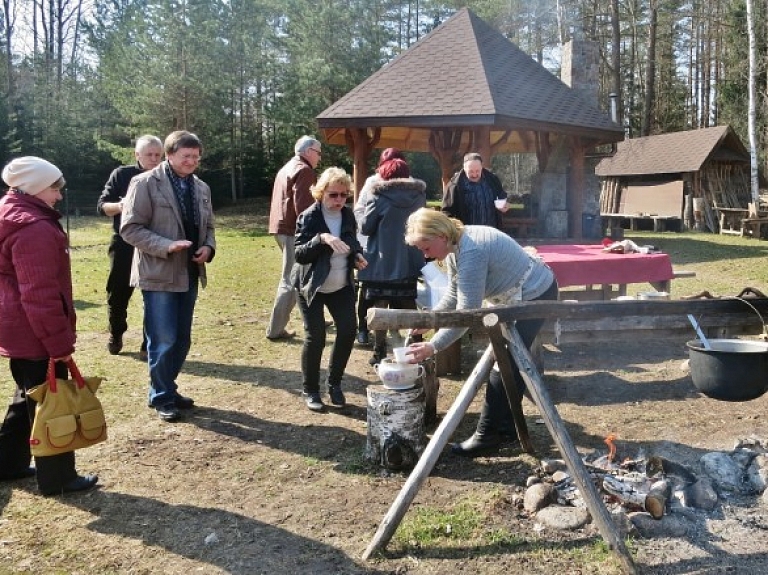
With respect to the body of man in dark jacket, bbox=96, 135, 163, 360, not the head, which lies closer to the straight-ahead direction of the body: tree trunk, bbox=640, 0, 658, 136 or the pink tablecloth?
the pink tablecloth

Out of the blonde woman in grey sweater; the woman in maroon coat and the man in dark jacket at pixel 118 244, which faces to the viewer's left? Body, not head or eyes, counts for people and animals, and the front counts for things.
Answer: the blonde woman in grey sweater

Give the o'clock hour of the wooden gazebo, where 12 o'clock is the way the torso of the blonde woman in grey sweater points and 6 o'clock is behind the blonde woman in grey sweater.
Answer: The wooden gazebo is roughly at 3 o'clock from the blonde woman in grey sweater.

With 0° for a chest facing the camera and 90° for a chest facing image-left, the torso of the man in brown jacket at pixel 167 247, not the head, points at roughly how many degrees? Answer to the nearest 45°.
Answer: approximately 315°

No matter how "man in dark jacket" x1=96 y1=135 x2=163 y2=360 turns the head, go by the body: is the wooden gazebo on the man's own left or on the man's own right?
on the man's own left

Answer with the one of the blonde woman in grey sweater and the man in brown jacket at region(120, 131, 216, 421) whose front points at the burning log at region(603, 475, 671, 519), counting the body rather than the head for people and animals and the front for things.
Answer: the man in brown jacket

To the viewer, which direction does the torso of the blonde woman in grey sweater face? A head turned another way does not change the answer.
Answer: to the viewer's left

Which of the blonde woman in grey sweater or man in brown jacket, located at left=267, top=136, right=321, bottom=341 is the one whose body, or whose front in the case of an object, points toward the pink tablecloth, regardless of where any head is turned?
the man in brown jacket

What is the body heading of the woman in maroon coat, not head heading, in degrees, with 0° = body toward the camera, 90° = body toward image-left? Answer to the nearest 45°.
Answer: approximately 270°

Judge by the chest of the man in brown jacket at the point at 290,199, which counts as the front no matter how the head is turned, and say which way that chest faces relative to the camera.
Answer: to the viewer's right
